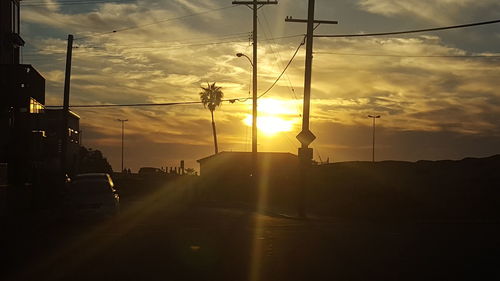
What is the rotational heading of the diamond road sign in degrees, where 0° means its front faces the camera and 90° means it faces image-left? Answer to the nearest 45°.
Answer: approximately 0°

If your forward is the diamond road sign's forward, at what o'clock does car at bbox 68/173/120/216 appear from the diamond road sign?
The car is roughly at 2 o'clock from the diamond road sign.

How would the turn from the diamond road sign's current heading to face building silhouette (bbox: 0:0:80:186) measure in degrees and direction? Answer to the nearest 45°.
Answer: approximately 90° to its right
